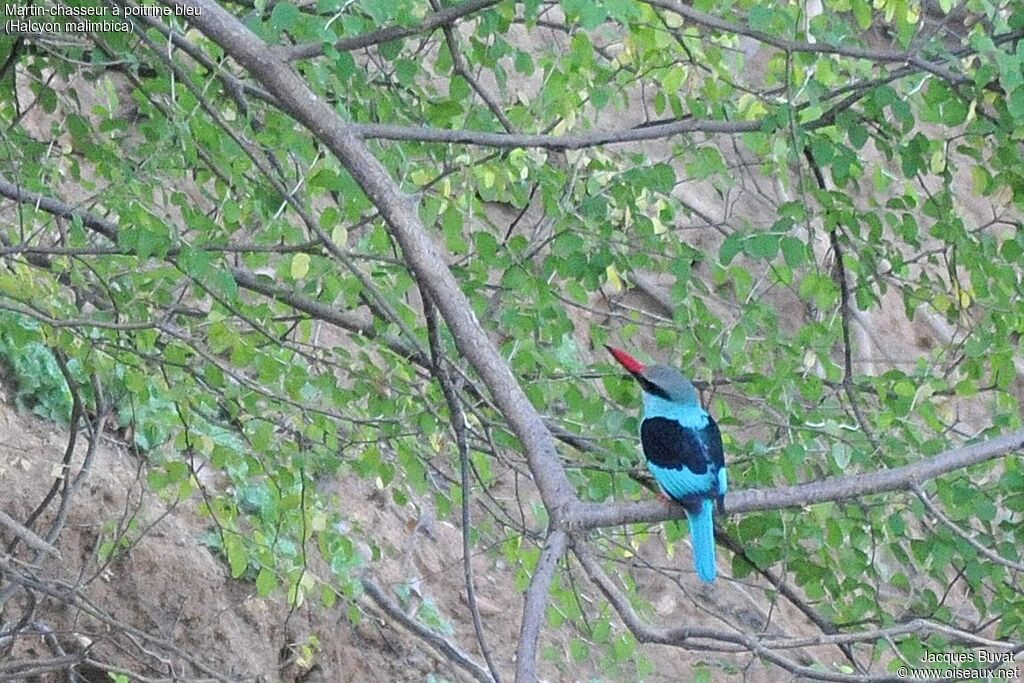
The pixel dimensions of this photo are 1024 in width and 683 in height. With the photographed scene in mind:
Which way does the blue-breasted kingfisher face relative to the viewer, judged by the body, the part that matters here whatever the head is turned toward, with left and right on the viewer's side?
facing away from the viewer and to the left of the viewer
